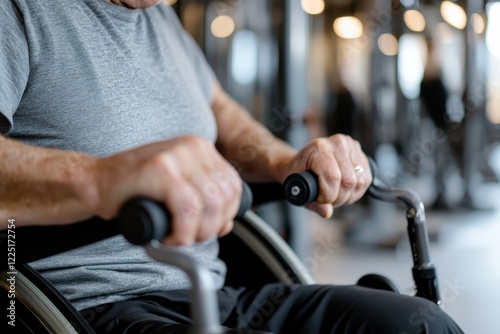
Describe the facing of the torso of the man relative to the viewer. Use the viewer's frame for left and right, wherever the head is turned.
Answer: facing the viewer and to the right of the viewer
